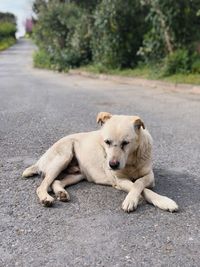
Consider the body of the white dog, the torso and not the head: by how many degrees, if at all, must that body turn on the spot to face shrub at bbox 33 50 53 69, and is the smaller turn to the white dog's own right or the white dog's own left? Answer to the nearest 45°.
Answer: approximately 135° to the white dog's own left

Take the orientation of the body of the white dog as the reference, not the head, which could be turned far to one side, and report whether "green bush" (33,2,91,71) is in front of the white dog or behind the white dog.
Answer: behind

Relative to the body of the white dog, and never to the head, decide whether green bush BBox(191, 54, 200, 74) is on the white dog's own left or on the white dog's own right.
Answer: on the white dog's own left

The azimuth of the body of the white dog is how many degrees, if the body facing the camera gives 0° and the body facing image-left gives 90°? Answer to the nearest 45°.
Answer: approximately 315°

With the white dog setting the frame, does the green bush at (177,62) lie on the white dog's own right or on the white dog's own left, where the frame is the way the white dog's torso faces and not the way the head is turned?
on the white dog's own left

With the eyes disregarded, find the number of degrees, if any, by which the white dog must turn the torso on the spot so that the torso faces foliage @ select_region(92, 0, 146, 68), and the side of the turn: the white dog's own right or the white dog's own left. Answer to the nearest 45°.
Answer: approximately 135° to the white dog's own left
